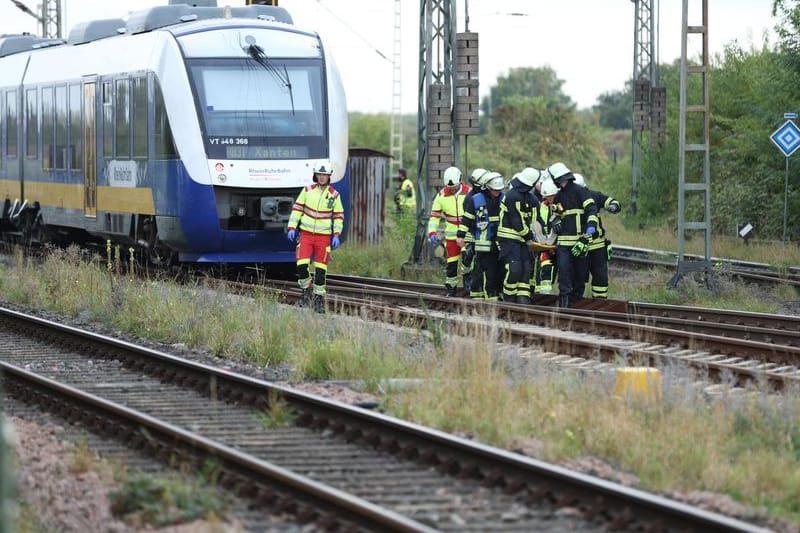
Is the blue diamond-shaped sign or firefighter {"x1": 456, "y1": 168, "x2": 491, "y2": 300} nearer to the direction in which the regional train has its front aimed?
the firefighter

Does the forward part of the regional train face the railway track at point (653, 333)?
yes

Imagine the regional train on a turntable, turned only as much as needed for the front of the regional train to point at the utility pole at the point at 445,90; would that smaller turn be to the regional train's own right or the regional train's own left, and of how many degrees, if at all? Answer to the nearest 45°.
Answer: approximately 90° to the regional train's own left

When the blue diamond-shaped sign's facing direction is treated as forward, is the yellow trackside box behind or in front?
in front

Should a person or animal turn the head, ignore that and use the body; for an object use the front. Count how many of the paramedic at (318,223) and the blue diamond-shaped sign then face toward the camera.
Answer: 2

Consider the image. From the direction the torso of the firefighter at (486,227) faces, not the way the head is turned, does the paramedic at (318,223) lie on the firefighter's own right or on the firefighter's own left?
on the firefighter's own right

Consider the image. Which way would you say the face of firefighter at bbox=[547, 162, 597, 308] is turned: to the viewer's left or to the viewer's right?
to the viewer's left
